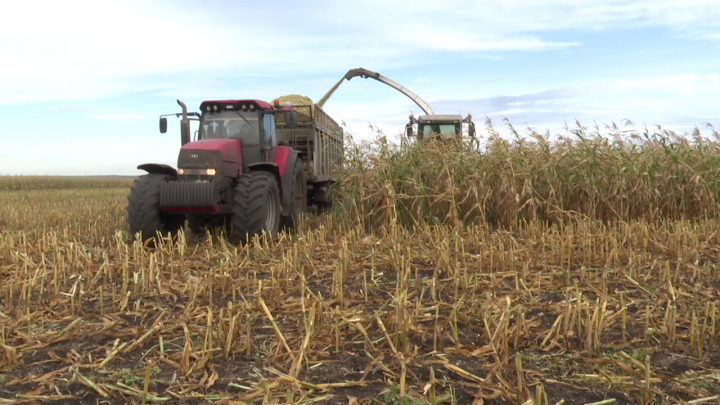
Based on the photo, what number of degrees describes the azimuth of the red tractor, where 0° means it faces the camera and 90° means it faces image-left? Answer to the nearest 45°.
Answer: approximately 45°
